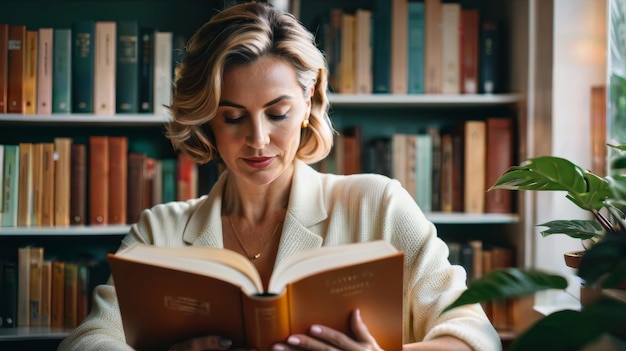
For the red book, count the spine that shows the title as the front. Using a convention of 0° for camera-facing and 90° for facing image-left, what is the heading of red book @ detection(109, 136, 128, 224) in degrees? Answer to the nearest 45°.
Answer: approximately 0°

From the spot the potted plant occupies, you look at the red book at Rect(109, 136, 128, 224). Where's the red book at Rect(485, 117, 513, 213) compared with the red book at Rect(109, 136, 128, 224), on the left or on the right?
right

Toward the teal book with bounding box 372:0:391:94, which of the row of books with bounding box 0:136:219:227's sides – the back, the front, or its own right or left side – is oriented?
left

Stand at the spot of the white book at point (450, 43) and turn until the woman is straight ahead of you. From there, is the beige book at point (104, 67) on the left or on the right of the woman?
right

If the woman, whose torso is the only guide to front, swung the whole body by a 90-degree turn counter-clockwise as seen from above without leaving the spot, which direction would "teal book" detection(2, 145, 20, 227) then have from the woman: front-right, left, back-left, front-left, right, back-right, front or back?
back-left
